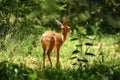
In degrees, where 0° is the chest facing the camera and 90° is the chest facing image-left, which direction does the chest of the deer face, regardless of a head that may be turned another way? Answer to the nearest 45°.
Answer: approximately 225°
